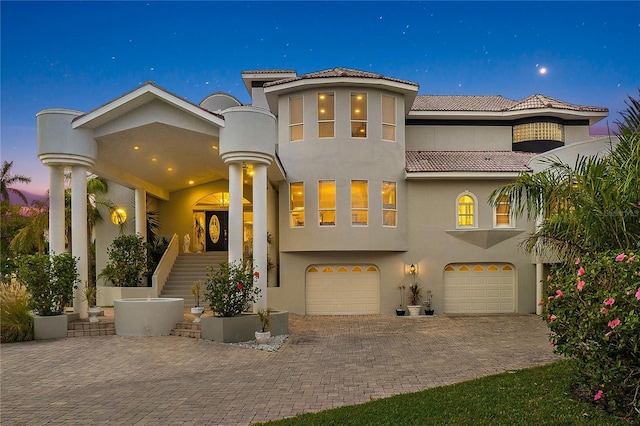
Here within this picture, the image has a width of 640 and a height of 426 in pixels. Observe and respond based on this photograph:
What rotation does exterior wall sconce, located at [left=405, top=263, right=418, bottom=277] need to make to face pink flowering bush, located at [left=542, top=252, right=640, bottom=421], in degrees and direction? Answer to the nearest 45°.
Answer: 0° — it already faces it

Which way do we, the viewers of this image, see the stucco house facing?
facing the viewer

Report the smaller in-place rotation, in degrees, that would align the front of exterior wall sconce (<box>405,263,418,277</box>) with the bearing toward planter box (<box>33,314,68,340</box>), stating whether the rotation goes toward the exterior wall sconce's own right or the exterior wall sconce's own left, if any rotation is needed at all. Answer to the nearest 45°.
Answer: approximately 45° to the exterior wall sconce's own right

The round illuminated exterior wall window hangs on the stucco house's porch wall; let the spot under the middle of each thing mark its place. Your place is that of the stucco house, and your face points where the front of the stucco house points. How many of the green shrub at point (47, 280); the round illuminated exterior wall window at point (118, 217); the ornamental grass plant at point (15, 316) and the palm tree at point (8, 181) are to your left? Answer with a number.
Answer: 0

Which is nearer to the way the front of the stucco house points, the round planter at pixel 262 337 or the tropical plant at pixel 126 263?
the round planter

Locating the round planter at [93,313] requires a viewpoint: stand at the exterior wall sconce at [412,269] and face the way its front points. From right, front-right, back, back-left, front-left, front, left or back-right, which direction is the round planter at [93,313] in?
front-right

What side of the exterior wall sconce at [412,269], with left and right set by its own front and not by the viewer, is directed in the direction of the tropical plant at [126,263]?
right

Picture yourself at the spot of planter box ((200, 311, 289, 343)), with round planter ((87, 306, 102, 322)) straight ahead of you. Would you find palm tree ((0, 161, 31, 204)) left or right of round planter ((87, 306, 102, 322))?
right

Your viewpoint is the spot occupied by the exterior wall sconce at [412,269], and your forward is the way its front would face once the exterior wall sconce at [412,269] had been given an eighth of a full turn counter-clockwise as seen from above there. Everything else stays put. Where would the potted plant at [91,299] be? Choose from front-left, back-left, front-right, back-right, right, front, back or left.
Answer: right

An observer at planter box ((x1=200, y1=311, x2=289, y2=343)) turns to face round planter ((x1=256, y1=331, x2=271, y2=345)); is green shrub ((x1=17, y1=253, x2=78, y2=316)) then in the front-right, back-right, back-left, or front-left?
back-right

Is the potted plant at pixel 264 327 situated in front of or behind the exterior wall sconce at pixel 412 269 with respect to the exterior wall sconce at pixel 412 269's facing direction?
in front

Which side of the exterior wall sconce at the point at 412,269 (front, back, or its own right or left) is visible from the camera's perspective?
front

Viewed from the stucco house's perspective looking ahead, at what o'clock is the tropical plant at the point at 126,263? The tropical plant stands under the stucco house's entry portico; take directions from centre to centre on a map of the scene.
The tropical plant is roughly at 3 o'clock from the stucco house.

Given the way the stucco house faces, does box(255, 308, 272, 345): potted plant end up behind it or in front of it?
in front
